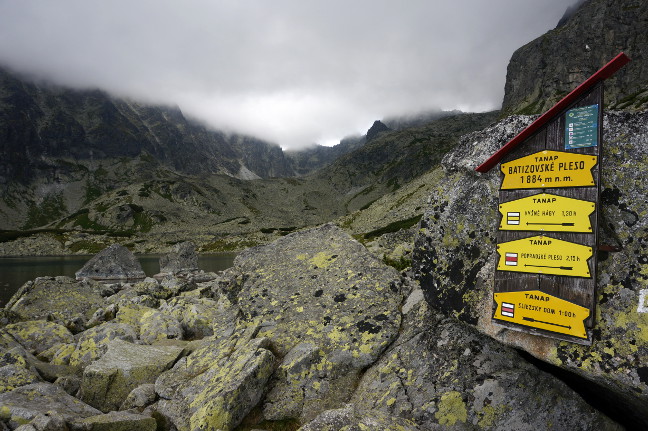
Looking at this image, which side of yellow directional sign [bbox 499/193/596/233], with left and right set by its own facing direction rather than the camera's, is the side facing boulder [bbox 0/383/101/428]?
right

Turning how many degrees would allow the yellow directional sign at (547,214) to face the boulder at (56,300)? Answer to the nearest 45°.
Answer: approximately 90° to its right

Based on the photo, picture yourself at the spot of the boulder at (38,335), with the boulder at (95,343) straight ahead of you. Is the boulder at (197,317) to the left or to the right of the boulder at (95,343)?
left

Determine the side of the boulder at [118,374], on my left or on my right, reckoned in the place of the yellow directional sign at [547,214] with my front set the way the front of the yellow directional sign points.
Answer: on my right

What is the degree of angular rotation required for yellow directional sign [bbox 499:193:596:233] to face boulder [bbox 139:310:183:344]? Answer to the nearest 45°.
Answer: approximately 90° to its right

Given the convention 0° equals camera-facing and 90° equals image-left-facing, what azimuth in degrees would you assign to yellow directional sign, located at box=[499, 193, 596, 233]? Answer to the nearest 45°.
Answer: approximately 0°

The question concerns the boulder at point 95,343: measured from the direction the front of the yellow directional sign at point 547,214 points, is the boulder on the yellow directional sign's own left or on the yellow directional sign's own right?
on the yellow directional sign's own right
